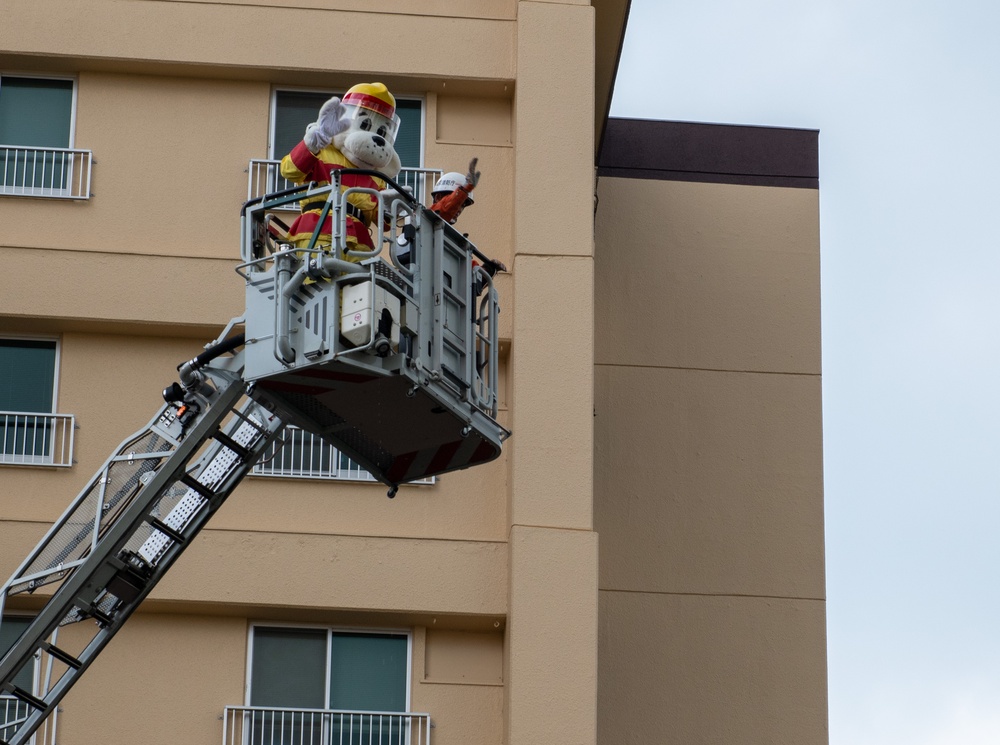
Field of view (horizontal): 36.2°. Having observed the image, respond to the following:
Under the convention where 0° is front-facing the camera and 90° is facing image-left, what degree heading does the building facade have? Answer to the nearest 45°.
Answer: approximately 0°

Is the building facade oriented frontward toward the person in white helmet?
yes
